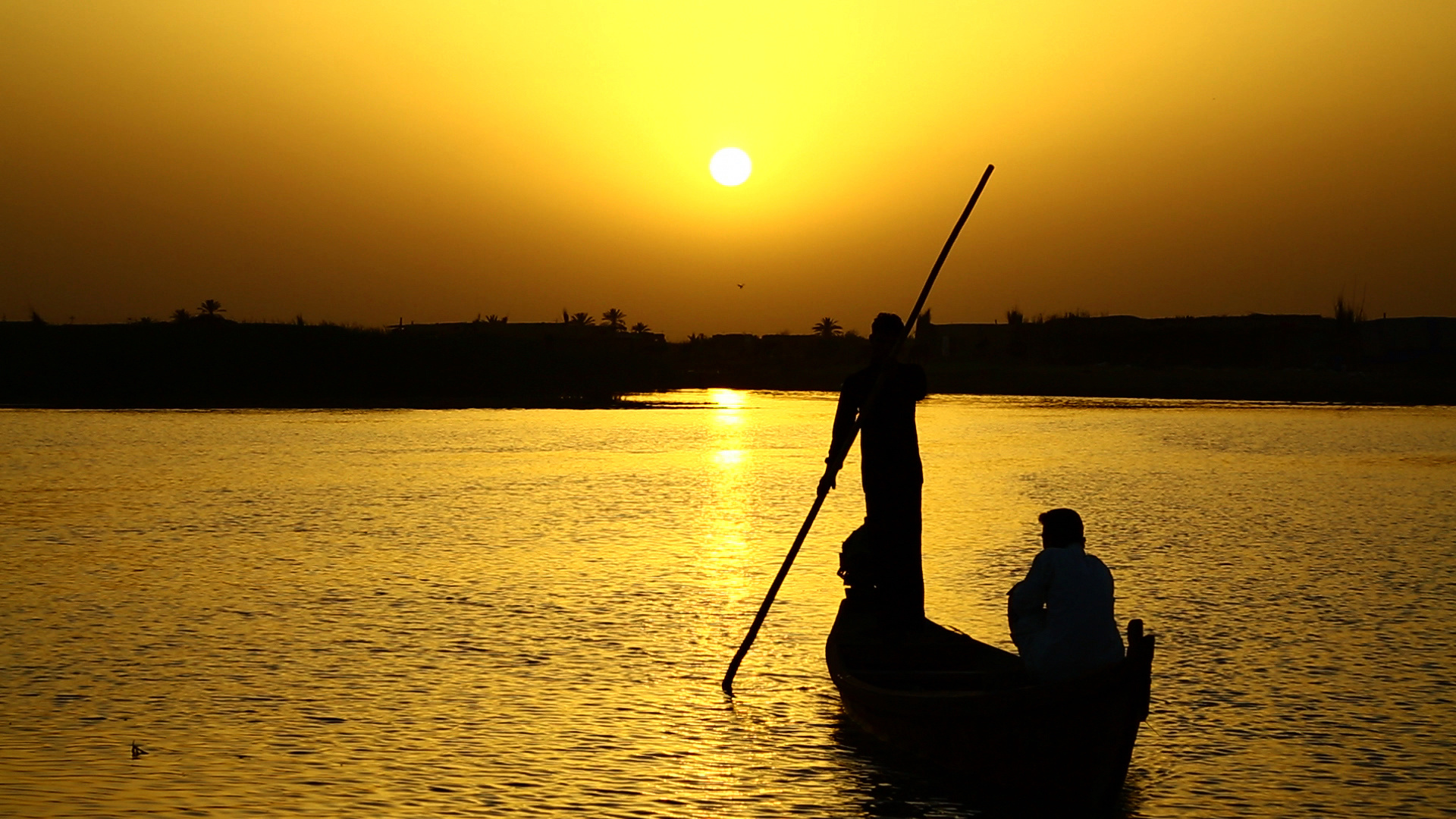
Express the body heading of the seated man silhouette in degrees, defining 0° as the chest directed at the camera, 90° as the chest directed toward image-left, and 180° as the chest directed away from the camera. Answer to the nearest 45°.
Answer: approximately 135°

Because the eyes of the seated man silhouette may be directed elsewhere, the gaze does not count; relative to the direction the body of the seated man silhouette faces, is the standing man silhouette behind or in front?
in front
